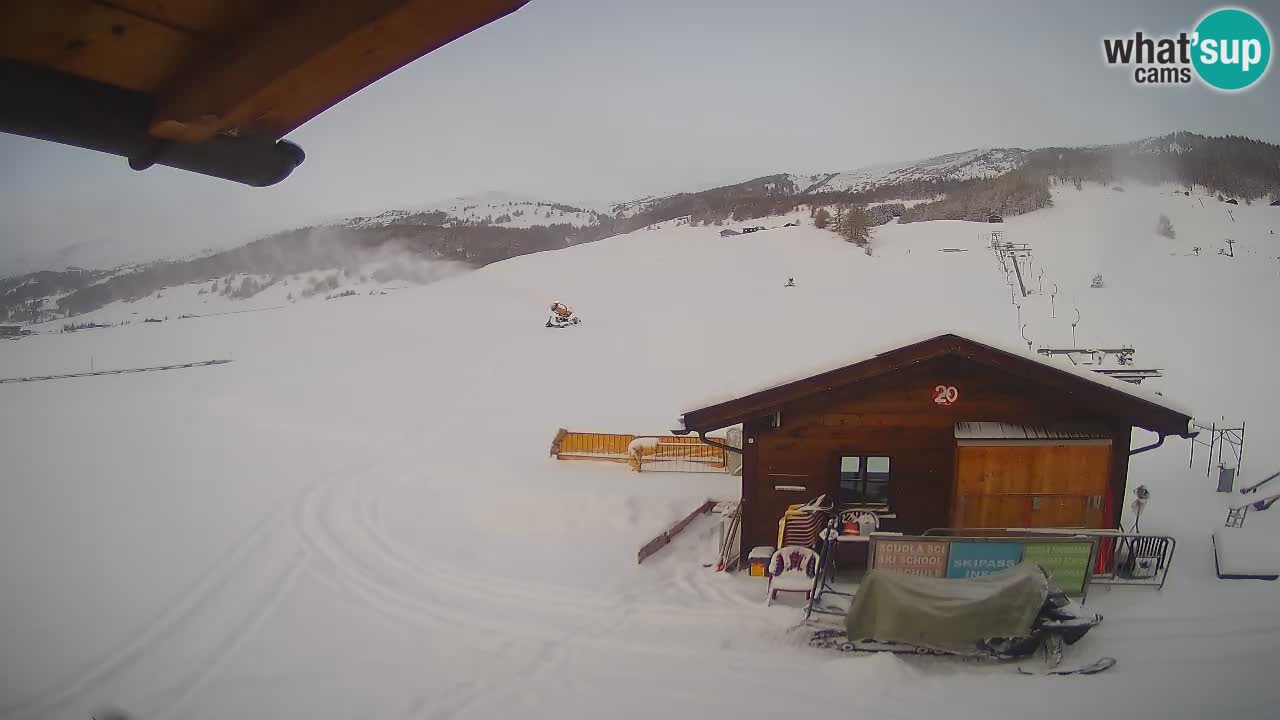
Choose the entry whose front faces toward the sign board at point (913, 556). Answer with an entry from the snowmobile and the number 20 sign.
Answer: the number 20 sign

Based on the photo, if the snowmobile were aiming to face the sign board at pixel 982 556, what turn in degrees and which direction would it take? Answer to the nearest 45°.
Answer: approximately 90° to its left

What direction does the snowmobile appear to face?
to the viewer's right

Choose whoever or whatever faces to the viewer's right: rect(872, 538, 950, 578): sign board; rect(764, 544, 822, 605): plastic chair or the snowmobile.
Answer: the snowmobile

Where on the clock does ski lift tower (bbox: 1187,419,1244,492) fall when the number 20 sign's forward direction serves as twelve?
The ski lift tower is roughly at 7 o'clock from the number 20 sign.

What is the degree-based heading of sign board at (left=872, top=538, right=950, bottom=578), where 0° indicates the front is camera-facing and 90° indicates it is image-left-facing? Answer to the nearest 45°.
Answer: approximately 0°

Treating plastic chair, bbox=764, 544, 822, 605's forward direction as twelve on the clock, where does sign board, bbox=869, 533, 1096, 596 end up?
The sign board is roughly at 9 o'clock from the plastic chair.

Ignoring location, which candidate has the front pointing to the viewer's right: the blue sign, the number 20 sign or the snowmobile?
the snowmobile

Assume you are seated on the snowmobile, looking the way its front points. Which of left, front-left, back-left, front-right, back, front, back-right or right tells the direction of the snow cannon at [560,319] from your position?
back-left
